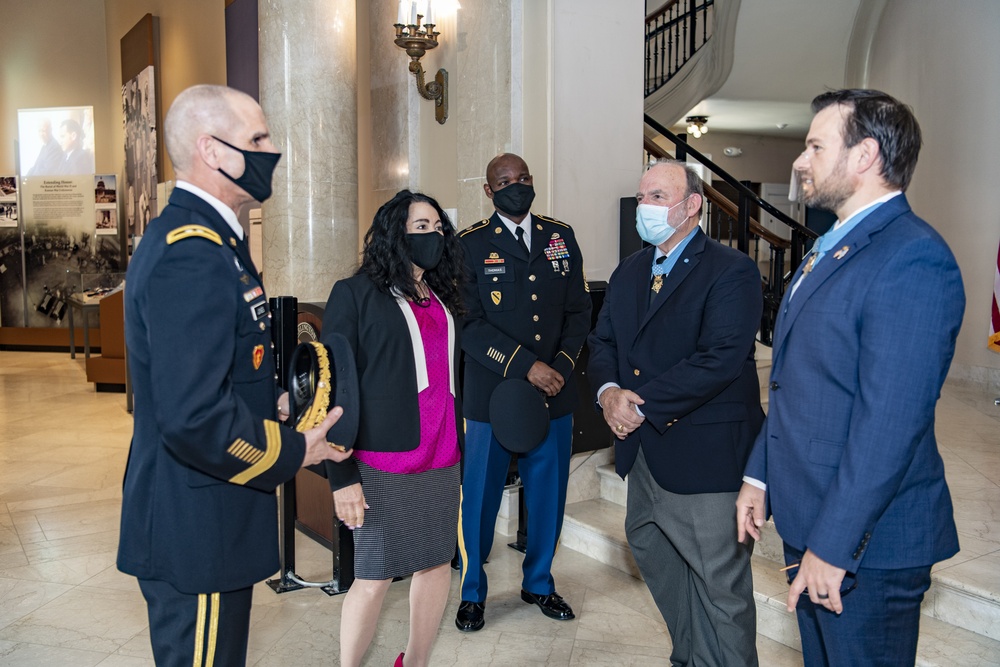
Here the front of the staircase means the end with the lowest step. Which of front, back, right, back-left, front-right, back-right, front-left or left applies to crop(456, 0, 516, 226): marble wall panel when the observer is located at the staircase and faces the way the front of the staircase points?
right

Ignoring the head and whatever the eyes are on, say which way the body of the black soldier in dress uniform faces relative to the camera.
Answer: toward the camera

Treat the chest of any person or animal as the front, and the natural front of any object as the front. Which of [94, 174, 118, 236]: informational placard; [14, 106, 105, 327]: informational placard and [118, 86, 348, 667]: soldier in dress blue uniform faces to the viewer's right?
the soldier in dress blue uniform

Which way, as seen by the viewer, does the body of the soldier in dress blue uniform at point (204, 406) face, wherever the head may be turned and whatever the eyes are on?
to the viewer's right

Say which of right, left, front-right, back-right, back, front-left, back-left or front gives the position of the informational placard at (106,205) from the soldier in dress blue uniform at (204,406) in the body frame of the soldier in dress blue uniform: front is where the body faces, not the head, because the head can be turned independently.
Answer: left

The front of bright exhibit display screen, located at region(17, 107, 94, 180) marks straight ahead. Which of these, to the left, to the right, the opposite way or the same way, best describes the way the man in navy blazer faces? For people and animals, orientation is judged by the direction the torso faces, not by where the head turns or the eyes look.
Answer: to the right

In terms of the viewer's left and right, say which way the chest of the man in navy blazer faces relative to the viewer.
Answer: facing the viewer and to the left of the viewer

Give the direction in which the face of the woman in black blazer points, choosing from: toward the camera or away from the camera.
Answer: toward the camera

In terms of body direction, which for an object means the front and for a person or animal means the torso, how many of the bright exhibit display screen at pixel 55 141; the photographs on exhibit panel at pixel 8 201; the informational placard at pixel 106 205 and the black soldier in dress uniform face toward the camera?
4

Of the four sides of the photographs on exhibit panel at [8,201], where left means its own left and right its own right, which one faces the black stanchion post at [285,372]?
front

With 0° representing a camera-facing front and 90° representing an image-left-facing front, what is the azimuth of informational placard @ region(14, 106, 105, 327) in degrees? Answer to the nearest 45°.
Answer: approximately 0°

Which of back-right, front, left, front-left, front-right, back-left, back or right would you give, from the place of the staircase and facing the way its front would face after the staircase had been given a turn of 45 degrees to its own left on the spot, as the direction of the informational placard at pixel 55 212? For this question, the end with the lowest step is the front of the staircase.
back-right

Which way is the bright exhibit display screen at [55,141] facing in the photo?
toward the camera

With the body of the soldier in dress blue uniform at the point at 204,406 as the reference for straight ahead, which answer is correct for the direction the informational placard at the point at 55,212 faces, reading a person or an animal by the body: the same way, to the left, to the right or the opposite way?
to the right
